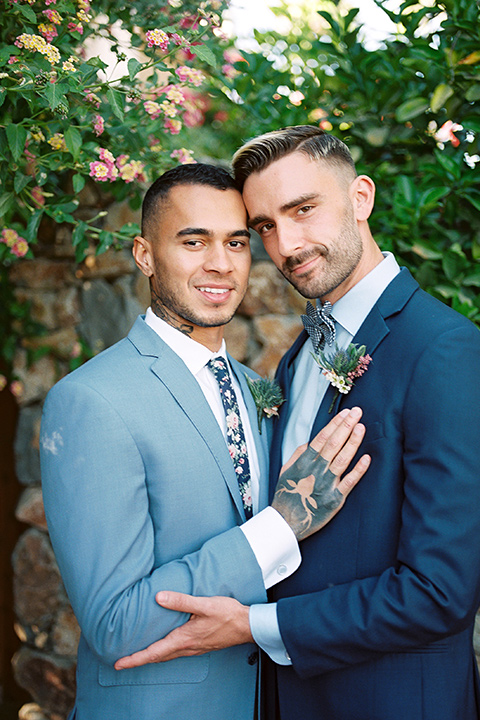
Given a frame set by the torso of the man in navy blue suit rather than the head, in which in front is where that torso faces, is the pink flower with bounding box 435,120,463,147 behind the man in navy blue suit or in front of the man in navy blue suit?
behind

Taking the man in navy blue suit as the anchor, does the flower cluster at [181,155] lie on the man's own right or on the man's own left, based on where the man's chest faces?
on the man's own right

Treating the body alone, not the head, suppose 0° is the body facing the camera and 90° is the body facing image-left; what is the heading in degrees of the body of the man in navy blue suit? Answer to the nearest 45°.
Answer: approximately 45°

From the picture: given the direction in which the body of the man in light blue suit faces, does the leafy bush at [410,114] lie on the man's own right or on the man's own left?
on the man's own left

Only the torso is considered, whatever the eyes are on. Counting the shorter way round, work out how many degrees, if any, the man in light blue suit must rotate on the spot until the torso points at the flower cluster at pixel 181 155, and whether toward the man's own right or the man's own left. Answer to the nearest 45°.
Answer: approximately 135° to the man's own left

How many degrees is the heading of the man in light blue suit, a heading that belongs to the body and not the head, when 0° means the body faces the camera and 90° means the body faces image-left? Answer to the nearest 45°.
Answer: approximately 315°

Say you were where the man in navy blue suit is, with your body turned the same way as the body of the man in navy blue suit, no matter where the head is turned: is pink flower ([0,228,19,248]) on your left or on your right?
on your right

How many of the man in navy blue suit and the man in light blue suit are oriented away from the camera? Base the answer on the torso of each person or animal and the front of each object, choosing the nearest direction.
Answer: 0
